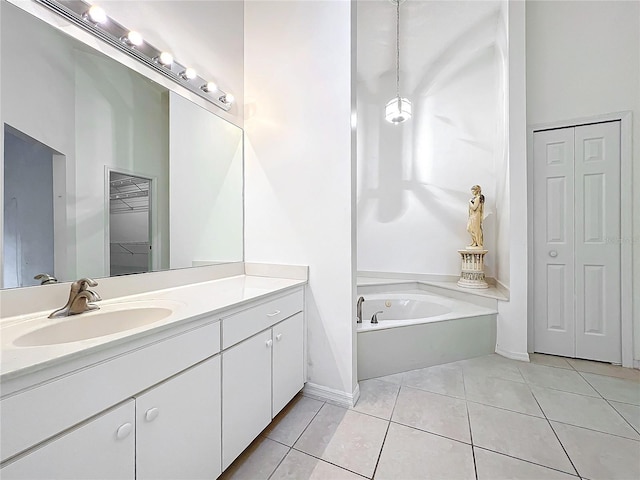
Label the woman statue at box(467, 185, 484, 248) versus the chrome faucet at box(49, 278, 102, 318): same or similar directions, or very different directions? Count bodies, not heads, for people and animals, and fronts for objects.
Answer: very different directions

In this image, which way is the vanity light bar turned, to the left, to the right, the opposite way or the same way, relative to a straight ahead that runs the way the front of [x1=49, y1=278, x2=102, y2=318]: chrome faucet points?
the same way

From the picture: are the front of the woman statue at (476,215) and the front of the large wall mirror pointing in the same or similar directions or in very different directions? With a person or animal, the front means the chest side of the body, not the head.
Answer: very different directions

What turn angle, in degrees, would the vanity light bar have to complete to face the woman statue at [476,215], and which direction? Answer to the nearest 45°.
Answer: approximately 45° to its left

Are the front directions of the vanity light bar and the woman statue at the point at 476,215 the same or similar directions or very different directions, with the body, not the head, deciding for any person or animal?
very different directions

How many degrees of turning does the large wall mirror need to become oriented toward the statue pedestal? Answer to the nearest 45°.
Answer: approximately 45° to its left

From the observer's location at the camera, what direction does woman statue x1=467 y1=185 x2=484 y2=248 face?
facing the viewer and to the left of the viewer

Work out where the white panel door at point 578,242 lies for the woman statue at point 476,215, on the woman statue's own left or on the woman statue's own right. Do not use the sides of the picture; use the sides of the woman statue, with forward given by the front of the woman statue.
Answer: on the woman statue's own left

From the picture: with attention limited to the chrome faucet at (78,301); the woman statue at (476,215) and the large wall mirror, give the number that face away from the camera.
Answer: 0

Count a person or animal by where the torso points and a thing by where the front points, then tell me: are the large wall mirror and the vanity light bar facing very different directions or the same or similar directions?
same or similar directions

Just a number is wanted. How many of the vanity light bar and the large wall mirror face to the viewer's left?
0

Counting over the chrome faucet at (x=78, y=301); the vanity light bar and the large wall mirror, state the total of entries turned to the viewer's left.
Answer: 0

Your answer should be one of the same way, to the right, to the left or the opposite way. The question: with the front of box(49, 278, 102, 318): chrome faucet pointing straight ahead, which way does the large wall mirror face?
the same way

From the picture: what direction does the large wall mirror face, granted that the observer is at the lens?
facing the viewer and to the right of the viewer

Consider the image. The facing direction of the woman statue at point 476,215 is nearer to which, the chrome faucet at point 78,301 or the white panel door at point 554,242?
the chrome faucet
